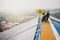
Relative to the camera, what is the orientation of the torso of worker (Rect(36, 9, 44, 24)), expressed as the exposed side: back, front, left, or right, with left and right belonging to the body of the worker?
left
